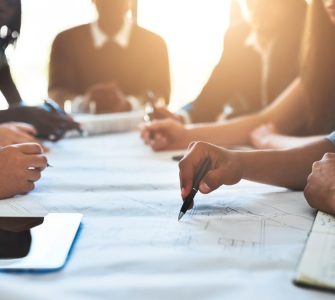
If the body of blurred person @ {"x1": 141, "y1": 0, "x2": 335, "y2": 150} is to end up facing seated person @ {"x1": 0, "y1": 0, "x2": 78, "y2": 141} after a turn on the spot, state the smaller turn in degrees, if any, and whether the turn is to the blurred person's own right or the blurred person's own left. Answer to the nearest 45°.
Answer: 0° — they already face them

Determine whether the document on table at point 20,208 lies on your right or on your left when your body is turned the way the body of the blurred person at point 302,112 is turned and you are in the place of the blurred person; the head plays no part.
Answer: on your left

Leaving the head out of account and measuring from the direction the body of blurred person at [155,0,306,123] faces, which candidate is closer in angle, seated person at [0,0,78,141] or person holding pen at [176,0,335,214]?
the seated person

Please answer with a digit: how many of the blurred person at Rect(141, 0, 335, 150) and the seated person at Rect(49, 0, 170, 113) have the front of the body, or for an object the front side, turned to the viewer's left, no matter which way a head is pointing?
1

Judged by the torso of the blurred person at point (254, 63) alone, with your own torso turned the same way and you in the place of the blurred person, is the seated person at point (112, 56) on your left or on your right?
on your right

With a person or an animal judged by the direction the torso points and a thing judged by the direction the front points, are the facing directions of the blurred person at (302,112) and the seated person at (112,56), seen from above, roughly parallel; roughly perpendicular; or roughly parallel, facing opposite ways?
roughly perpendicular

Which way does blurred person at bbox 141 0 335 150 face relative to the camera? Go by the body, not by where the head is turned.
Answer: to the viewer's left

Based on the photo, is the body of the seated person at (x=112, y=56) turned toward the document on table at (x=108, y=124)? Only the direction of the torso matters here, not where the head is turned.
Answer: yes
